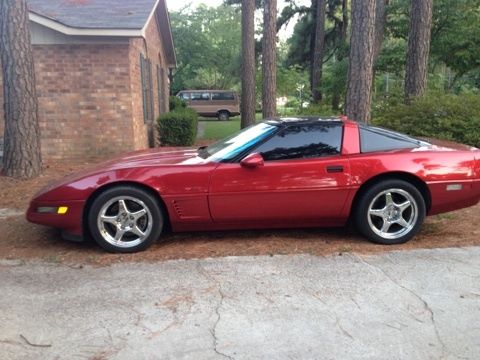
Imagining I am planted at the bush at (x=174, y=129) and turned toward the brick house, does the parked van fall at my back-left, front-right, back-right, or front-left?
back-right

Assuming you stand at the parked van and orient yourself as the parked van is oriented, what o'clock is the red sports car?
The red sports car is roughly at 9 o'clock from the parked van.

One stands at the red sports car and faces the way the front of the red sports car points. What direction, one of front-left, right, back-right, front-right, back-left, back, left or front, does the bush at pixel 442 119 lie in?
back-right

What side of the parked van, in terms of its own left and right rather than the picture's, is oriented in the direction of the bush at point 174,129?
left

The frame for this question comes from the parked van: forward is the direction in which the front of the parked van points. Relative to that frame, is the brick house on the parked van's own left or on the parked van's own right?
on the parked van's own left

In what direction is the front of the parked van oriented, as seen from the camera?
facing to the left of the viewer

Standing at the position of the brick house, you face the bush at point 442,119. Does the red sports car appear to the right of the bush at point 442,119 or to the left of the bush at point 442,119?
right

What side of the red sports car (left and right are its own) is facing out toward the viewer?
left
